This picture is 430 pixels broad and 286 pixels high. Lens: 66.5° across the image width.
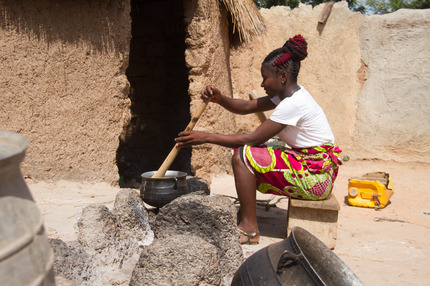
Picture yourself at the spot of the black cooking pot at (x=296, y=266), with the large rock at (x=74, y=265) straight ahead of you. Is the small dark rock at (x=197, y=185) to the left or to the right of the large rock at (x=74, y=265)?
right

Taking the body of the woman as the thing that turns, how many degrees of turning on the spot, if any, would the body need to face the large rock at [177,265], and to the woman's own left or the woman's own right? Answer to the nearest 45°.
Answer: approximately 45° to the woman's own left

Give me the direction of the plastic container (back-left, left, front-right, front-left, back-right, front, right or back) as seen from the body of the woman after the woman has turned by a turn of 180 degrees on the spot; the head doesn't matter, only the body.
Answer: front-left

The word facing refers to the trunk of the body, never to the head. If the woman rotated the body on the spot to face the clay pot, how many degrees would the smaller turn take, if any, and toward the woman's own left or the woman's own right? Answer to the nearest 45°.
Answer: approximately 90° to the woman's own left

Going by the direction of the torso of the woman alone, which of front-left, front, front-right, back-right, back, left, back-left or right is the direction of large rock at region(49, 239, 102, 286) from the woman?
front-left

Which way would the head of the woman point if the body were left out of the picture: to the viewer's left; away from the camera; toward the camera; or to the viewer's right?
to the viewer's left

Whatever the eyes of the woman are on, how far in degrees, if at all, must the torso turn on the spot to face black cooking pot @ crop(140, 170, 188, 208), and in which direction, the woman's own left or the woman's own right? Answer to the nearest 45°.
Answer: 0° — they already face it

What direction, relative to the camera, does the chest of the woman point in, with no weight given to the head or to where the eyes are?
to the viewer's left

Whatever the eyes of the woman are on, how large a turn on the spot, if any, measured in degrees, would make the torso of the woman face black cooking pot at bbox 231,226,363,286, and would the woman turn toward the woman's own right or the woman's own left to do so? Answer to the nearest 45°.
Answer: approximately 90° to the woman's own left
